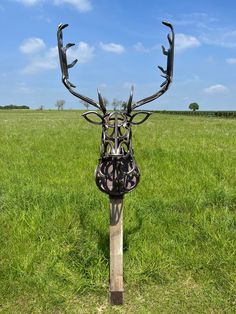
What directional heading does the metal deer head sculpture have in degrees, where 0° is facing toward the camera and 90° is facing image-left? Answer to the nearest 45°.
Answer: approximately 0°
